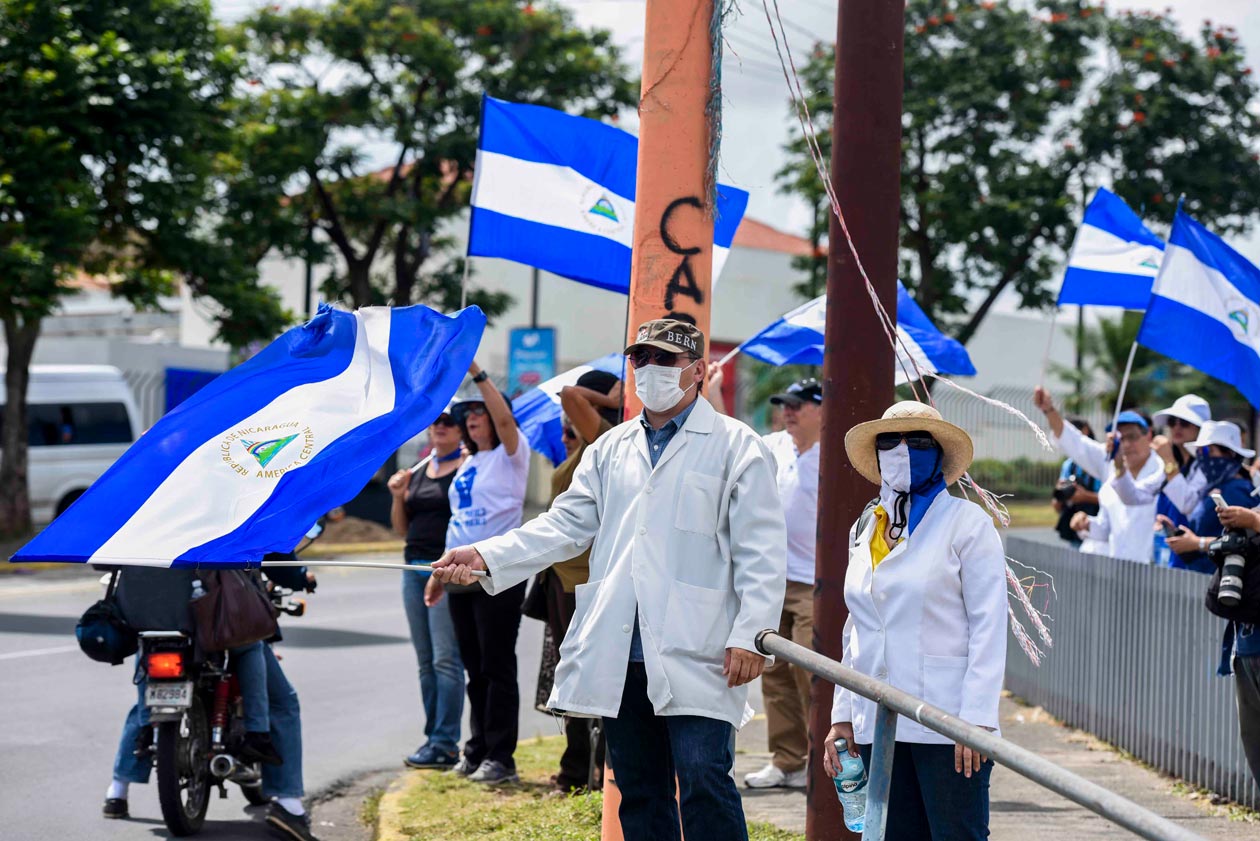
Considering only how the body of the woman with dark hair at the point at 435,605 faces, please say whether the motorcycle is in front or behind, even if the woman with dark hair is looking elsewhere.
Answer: in front

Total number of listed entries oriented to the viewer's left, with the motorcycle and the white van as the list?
1

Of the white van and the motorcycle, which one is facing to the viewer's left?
the white van

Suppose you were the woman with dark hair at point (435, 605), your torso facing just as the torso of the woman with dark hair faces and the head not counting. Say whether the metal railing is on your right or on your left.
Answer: on your left

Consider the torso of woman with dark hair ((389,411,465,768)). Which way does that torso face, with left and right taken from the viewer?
facing the viewer and to the left of the viewer

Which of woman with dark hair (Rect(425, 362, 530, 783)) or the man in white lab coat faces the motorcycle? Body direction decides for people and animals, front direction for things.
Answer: the woman with dark hair

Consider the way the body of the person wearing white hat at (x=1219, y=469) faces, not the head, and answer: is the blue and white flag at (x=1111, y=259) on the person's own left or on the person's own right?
on the person's own right

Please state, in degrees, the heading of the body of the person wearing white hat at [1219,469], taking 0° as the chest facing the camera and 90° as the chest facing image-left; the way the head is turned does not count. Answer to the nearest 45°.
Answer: approximately 45°

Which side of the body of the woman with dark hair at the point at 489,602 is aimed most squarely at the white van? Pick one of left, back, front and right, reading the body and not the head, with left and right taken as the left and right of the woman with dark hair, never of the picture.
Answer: right

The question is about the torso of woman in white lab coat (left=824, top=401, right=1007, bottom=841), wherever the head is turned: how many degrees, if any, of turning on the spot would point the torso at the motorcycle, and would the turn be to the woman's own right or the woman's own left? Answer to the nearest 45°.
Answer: approximately 90° to the woman's own right

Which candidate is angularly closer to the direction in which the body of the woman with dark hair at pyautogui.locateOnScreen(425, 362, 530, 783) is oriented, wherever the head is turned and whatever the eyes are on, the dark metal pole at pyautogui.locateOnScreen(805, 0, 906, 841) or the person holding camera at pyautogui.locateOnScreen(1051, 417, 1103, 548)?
the dark metal pole

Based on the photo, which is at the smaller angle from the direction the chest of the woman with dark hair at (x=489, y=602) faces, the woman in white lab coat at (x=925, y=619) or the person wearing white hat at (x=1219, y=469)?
the woman in white lab coat

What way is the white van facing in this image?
to the viewer's left

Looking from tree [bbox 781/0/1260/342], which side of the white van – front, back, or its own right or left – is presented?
back
